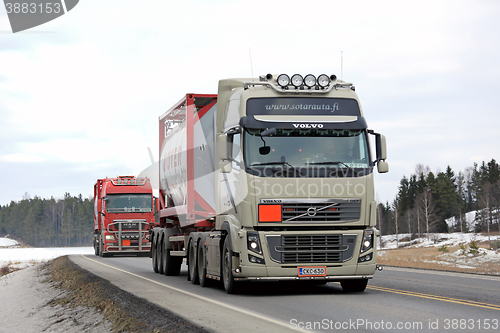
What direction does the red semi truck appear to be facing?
toward the camera

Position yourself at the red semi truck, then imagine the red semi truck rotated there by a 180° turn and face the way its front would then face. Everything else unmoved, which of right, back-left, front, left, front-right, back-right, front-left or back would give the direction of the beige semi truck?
back
